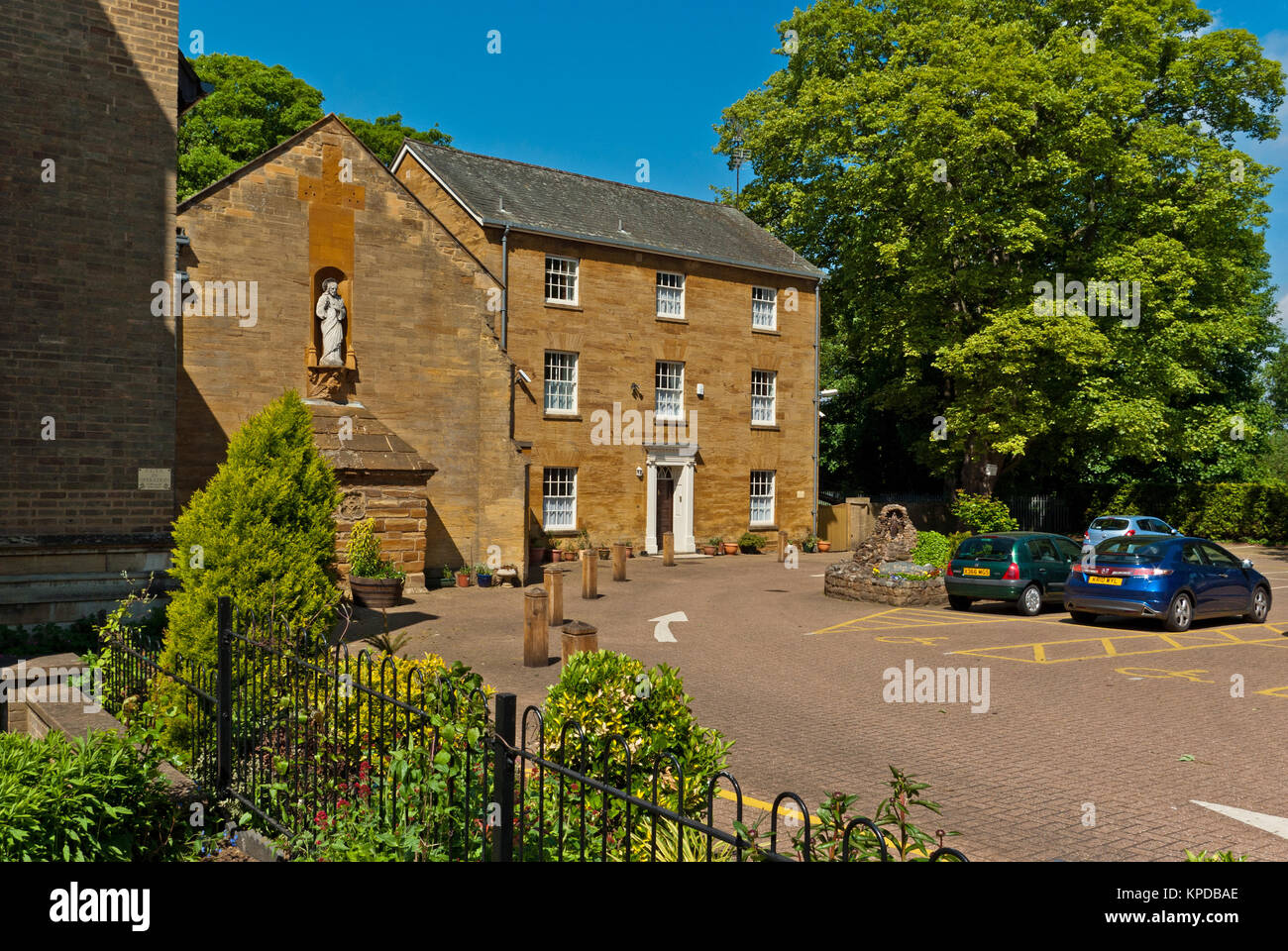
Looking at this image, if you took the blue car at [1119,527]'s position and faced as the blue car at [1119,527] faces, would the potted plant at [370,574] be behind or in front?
behind

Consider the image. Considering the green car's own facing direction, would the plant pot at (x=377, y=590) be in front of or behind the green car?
behind

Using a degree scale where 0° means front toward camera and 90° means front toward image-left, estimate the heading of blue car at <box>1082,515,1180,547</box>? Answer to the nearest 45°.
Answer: approximately 225°

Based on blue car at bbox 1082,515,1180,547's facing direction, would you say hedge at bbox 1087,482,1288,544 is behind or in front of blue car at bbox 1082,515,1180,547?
in front

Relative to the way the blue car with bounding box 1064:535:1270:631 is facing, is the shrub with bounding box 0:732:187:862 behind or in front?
behind

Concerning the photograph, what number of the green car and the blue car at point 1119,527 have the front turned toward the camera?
0

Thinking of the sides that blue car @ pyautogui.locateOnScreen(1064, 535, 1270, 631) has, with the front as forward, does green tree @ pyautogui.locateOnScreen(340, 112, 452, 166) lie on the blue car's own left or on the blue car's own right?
on the blue car's own left

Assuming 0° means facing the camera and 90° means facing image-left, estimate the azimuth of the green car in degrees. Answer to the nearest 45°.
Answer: approximately 225°

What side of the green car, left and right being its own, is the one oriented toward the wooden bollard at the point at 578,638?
back

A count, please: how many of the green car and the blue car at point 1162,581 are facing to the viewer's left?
0

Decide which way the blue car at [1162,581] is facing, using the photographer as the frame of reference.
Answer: facing away from the viewer and to the right of the viewer
